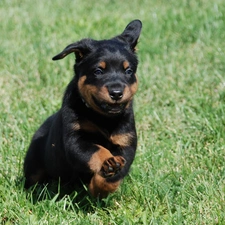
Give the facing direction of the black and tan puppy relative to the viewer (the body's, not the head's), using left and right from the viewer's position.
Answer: facing the viewer and to the right of the viewer
